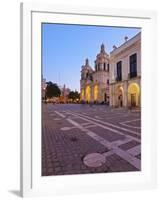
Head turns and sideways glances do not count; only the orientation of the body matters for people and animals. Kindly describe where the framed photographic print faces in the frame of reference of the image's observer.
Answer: facing the viewer and to the right of the viewer
